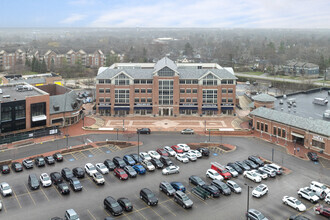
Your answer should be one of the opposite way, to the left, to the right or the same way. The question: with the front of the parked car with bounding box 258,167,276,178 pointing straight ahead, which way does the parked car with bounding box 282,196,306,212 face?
the opposite way

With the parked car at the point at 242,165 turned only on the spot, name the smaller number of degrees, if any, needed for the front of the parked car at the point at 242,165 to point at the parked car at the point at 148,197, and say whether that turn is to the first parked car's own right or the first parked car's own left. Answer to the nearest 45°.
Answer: approximately 90° to the first parked car's own right

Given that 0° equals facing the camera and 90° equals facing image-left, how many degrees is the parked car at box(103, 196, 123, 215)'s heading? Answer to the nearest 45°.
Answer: approximately 315°

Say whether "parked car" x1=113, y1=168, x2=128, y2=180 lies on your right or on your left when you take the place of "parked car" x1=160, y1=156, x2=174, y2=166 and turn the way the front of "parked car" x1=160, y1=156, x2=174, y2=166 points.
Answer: on your right
